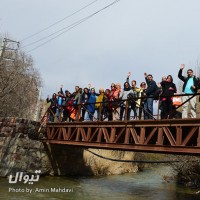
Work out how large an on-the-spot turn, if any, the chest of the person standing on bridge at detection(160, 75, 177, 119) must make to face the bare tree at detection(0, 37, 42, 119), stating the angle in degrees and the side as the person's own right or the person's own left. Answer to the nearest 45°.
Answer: approximately 135° to the person's own right

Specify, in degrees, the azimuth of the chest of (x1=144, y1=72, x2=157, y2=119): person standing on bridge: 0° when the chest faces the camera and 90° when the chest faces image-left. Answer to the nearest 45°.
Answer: approximately 45°

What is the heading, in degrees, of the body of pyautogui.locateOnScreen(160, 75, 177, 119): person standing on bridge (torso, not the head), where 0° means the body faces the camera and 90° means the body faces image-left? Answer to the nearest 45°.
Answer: approximately 0°

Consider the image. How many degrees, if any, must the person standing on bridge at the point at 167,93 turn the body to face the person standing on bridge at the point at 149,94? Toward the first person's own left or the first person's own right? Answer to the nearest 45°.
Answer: approximately 135° to the first person's own right

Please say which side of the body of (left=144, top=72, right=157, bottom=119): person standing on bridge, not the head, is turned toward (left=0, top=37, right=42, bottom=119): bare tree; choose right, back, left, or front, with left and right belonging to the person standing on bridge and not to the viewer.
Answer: right

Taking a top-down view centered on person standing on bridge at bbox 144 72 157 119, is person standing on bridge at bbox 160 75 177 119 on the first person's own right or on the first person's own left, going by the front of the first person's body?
on the first person's own left
